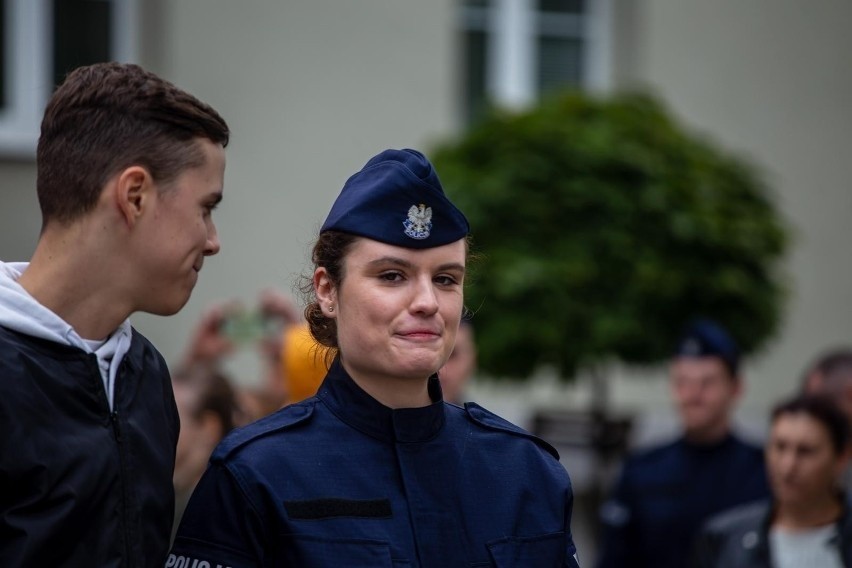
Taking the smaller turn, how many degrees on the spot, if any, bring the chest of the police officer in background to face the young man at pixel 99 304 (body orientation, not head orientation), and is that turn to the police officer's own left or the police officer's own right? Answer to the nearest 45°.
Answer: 0° — they already face them

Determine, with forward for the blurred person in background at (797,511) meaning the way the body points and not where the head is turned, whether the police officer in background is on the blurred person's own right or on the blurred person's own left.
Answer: on the blurred person's own right

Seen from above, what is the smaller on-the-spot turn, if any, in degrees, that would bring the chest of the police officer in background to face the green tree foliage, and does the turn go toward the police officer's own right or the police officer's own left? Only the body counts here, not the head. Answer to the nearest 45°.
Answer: approximately 180°

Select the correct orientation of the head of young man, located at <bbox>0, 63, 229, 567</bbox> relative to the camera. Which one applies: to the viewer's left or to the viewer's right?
to the viewer's right

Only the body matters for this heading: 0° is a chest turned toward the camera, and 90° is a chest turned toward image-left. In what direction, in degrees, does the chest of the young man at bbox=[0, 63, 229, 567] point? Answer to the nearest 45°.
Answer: approximately 315°

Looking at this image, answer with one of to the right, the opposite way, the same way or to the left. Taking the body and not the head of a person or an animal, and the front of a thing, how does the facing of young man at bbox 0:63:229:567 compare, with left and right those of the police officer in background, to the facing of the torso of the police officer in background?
to the left
